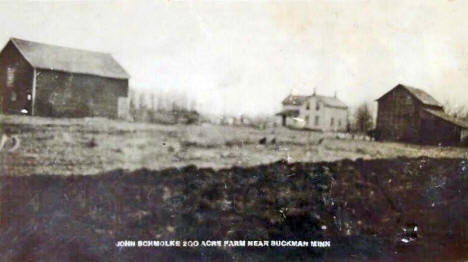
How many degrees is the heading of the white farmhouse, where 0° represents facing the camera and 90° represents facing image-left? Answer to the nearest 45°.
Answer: approximately 45°

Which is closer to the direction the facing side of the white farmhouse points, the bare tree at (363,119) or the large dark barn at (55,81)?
the large dark barn

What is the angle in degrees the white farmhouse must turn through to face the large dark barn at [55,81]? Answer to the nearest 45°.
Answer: approximately 45° to its right
